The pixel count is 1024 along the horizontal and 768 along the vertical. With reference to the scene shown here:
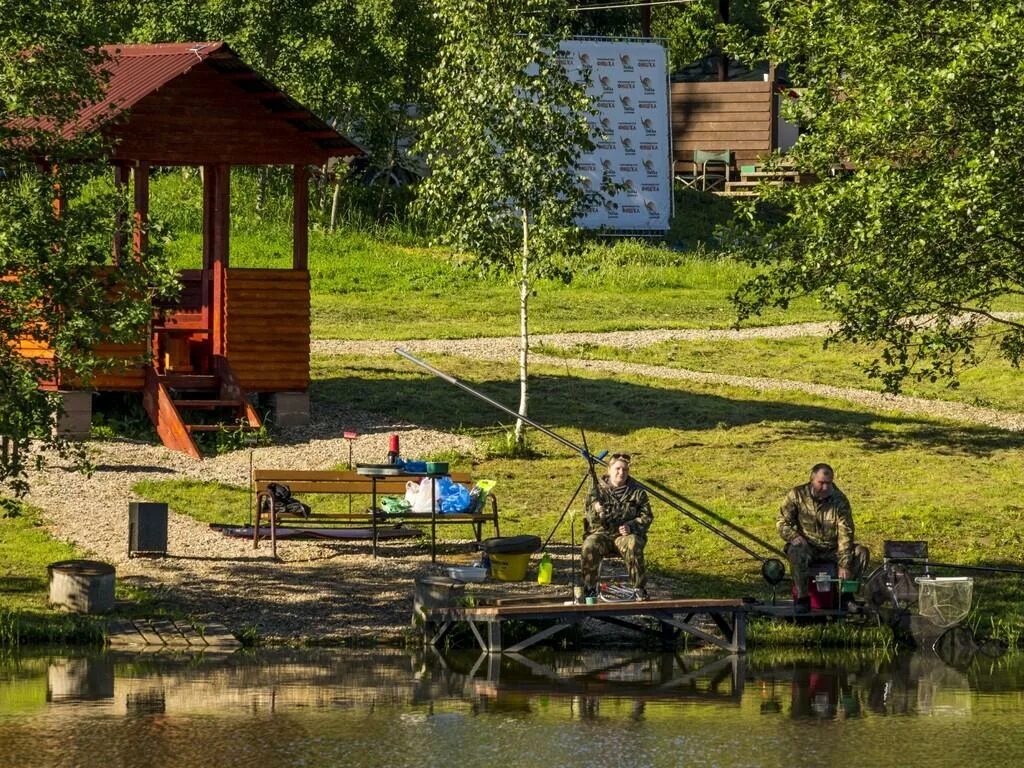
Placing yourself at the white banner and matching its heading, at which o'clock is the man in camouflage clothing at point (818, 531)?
The man in camouflage clothing is roughly at 12 o'clock from the white banner.

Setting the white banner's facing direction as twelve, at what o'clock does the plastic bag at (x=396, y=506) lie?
The plastic bag is roughly at 12 o'clock from the white banner.

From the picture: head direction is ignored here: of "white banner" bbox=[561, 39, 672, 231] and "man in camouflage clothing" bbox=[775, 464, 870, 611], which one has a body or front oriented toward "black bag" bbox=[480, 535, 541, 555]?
the white banner

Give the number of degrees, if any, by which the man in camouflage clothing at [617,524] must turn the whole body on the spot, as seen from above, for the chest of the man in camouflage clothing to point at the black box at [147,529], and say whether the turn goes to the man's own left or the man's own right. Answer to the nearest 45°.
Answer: approximately 90° to the man's own right

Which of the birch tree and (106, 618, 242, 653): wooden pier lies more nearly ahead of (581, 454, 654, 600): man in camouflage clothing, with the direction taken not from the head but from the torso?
the wooden pier

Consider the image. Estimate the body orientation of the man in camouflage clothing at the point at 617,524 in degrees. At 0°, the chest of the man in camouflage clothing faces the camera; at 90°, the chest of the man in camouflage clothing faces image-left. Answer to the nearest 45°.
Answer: approximately 0°

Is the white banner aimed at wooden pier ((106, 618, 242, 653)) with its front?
yes
